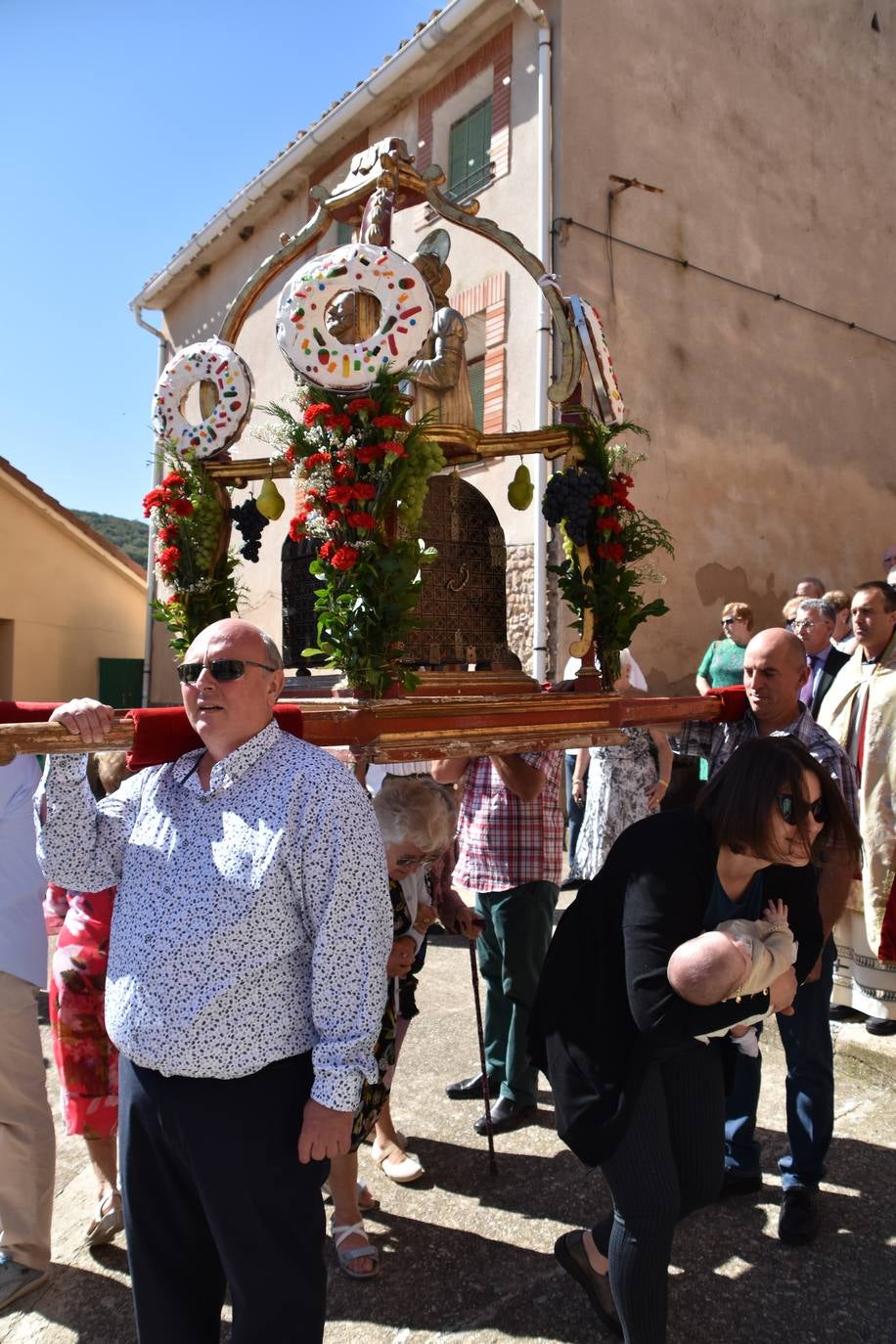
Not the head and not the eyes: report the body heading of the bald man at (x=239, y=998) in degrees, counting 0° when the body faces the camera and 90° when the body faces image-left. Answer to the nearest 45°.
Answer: approximately 45°

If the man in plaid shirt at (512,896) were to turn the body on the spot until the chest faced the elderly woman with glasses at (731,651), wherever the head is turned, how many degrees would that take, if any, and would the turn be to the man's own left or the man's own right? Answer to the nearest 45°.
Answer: approximately 180°

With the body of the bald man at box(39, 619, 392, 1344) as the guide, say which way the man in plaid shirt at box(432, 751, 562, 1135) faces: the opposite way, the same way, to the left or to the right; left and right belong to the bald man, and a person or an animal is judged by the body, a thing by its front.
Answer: the same way

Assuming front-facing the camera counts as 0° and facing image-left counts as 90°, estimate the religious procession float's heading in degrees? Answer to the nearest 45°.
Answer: approximately 45°

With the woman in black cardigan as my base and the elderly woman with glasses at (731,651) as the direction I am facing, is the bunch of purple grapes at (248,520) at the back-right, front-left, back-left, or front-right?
front-left

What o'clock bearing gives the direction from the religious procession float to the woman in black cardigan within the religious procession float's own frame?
The woman in black cardigan is roughly at 10 o'clock from the religious procession float.

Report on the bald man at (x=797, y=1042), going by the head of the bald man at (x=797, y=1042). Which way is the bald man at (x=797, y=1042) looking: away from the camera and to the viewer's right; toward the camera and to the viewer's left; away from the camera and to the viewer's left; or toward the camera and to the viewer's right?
toward the camera and to the viewer's left

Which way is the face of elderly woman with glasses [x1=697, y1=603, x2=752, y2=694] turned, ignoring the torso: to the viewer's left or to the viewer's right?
to the viewer's left

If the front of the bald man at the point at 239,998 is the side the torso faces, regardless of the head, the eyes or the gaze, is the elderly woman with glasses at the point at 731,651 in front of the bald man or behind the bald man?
behind
